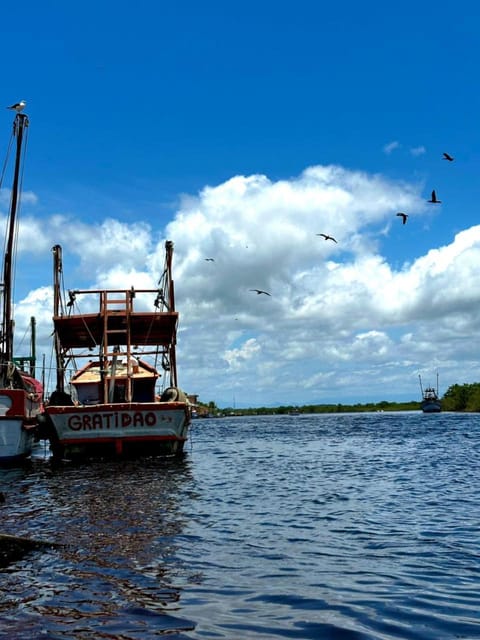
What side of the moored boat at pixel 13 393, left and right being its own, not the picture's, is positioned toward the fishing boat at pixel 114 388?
right

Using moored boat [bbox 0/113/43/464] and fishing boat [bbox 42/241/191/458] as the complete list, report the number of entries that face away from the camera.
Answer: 2

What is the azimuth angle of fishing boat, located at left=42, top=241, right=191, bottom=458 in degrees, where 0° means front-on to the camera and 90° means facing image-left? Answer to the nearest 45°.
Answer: approximately 180°

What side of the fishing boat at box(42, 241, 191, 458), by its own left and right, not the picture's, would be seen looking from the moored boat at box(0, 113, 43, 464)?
left

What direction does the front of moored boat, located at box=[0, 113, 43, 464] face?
away from the camera
